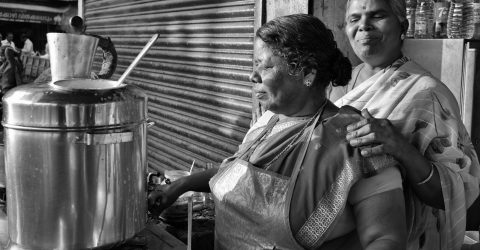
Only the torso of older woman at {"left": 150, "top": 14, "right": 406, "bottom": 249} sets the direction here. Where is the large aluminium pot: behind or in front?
in front

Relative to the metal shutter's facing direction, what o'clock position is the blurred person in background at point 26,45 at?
The blurred person in background is roughly at 4 o'clock from the metal shutter.

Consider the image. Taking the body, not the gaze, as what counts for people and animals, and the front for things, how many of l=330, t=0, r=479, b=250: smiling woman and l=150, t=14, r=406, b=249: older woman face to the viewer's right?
0

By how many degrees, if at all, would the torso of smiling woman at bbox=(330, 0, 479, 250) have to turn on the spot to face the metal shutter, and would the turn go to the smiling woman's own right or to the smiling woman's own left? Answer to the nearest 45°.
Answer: approximately 90° to the smiling woman's own right

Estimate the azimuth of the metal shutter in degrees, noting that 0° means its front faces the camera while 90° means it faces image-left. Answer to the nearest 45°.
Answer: approximately 45°

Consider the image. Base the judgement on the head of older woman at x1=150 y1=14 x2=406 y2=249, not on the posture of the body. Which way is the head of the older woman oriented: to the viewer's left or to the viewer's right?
to the viewer's left

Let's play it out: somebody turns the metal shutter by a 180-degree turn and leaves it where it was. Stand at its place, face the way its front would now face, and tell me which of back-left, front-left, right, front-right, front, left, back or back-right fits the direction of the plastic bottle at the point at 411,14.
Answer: right

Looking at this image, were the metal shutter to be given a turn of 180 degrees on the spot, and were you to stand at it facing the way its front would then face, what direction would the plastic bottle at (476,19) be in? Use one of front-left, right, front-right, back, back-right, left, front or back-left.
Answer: right

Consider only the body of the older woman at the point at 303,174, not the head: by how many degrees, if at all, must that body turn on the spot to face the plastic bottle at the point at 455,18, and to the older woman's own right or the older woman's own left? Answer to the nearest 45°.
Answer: approximately 180°

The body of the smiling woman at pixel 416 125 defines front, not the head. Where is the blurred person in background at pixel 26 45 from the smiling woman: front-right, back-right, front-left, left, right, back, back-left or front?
right

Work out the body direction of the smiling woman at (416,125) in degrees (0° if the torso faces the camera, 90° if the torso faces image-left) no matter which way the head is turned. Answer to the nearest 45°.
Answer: approximately 45°
